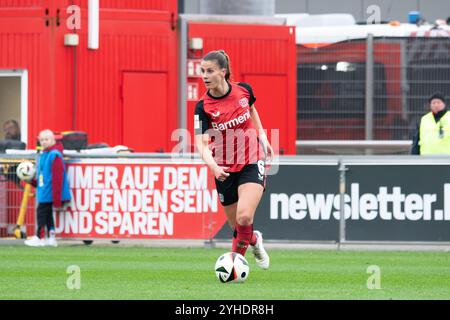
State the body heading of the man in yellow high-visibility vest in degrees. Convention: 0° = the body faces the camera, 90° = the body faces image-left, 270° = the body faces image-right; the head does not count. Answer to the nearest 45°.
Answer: approximately 0°

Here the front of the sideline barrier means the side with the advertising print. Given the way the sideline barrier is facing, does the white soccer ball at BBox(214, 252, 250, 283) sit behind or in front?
in front

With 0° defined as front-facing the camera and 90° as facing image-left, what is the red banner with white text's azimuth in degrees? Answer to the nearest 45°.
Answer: approximately 0°

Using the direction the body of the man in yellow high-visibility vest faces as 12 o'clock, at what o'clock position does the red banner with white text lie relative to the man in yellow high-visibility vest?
The red banner with white text is roughly at 2 o'clock from the man in yellow high-visibility vest.

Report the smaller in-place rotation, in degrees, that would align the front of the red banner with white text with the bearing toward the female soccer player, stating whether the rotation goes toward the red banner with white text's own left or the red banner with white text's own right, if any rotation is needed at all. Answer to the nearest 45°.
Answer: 0° — it already faces them

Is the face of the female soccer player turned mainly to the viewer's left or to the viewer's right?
to the viewer's left

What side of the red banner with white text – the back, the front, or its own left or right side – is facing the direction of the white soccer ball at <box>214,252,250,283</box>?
front

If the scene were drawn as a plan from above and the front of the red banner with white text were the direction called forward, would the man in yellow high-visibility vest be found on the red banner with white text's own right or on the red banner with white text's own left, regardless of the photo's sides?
on the red banner with white text's own left

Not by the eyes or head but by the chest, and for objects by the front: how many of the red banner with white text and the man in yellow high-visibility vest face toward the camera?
2

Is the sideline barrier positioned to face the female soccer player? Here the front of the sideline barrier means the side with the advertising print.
yes
